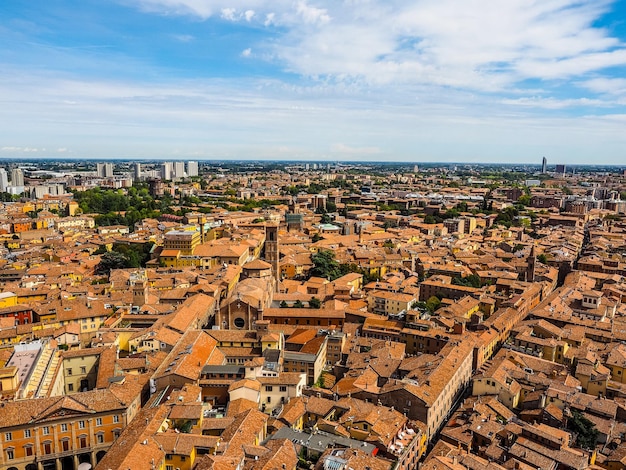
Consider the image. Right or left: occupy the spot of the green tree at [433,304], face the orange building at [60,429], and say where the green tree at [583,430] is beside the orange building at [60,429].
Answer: left

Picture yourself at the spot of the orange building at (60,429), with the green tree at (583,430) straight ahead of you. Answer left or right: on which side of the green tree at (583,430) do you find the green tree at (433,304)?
left

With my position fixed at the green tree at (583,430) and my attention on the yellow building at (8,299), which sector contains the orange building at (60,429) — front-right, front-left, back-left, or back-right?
front-left

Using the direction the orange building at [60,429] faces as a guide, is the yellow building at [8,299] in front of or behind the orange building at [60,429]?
behind

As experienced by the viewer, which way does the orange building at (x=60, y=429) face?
facing the viewer

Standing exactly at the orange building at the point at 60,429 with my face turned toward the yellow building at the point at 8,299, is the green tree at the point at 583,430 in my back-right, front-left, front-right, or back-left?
back-right

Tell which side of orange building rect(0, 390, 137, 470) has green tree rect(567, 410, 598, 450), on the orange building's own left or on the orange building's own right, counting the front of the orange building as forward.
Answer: on the orange building's own left

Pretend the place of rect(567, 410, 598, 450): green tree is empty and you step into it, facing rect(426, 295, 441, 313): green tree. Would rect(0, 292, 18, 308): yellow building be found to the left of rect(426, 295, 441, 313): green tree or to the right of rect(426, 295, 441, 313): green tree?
left

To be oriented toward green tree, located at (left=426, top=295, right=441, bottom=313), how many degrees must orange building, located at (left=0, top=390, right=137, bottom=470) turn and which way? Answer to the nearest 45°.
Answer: approximately 90° to its left
